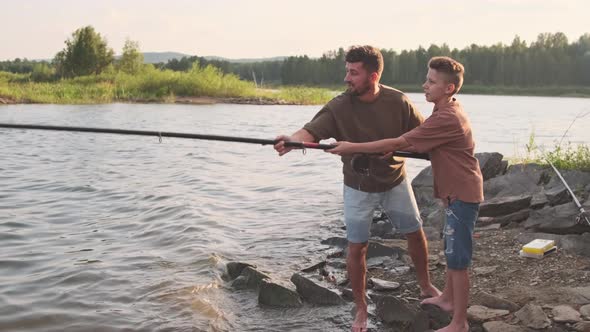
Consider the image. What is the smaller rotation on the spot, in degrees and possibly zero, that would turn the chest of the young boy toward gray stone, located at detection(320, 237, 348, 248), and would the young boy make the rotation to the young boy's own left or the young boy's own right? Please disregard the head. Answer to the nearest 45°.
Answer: approximately 90° to the young boy's own right

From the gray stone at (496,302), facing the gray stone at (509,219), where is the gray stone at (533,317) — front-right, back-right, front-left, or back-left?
back-right

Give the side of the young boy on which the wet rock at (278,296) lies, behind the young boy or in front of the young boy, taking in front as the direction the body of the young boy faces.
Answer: in front

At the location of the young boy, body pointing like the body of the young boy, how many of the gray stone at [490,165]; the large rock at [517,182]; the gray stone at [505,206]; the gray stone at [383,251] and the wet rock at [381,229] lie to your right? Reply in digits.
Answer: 5

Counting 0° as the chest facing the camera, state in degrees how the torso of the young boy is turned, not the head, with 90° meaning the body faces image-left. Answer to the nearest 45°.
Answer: approximately 90°

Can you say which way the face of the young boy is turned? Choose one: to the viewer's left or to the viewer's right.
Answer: to the viewer's left

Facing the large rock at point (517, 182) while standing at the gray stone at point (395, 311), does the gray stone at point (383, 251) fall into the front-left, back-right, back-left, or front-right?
front-left

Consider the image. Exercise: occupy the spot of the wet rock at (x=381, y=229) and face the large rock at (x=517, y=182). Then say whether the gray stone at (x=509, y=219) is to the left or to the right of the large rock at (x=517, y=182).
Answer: right

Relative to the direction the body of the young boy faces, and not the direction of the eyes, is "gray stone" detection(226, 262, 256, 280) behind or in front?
in front

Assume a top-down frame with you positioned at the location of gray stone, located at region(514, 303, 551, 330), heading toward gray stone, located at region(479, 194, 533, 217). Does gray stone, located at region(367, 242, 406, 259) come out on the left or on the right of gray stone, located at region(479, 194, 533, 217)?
left

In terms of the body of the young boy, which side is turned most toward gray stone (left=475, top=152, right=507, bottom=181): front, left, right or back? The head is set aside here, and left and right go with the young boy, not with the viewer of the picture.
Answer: right

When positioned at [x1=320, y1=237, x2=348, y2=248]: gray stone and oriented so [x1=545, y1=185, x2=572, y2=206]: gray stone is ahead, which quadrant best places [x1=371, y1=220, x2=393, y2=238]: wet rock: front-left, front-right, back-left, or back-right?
front-left
